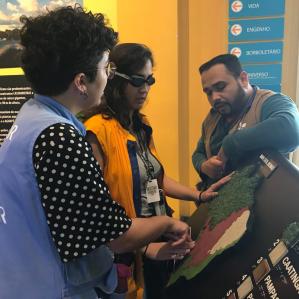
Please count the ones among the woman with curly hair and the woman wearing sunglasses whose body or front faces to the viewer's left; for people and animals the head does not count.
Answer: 0

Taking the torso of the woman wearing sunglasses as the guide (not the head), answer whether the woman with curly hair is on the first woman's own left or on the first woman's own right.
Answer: on the first woman's own right

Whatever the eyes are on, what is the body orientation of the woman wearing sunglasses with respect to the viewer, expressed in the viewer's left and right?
facing the viewer and to the right of the viewer

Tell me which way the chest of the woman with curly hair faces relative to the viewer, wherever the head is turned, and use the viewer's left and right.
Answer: facing away from the viewer and to the right of the viewer

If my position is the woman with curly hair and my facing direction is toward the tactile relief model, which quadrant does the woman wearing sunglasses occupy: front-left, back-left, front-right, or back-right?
front-left

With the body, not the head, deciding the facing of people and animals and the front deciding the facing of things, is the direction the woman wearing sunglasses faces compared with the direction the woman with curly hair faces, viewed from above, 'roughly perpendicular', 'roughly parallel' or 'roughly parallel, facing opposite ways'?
roughly perpendicular

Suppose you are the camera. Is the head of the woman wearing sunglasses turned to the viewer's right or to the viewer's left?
to the viewer's right

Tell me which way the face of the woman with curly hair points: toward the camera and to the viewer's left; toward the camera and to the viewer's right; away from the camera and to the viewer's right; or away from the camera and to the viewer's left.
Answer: away from the camera and to the viewer's right

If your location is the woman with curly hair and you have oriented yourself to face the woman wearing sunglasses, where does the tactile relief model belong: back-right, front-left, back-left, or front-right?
front-right

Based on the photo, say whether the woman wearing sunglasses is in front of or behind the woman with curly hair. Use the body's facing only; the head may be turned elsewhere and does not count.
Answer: in front
